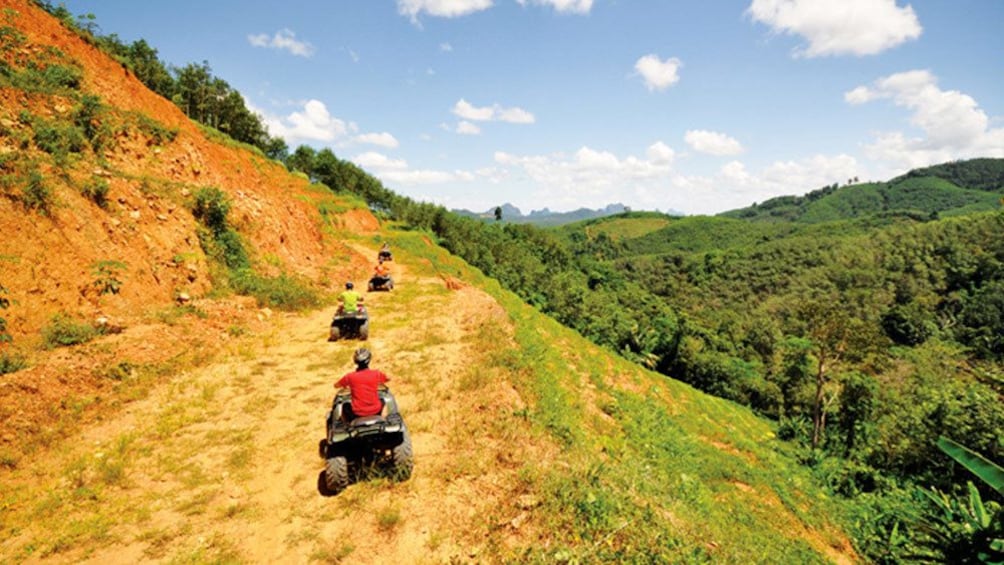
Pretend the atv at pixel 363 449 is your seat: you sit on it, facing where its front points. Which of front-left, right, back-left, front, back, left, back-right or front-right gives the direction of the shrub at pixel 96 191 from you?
front-left

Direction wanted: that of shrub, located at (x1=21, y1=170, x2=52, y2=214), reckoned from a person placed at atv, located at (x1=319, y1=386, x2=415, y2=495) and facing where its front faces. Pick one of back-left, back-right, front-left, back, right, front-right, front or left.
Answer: front-left

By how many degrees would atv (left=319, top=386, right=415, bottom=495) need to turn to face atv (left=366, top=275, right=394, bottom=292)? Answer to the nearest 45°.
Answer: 0° — it already faces it

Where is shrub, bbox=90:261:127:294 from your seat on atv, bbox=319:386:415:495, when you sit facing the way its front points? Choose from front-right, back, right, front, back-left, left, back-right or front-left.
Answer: front-left

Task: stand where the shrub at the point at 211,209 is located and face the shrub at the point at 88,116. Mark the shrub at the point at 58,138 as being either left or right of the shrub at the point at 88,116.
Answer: left

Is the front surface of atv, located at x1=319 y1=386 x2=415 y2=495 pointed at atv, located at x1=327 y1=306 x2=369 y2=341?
yes

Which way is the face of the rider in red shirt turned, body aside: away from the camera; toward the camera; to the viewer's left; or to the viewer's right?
away from the camera

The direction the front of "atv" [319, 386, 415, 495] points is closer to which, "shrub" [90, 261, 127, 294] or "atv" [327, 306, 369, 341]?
the atv

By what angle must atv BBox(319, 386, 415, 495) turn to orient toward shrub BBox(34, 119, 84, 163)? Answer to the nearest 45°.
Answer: approximately 45° to its left

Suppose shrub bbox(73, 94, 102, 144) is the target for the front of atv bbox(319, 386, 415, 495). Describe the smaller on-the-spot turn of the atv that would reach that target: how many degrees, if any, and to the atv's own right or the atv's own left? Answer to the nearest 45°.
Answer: approximately 45° to the atv's own left

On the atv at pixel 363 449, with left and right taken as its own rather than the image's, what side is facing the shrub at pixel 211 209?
front

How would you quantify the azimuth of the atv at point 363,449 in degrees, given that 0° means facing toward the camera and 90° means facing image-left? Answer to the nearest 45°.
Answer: approximately 180°

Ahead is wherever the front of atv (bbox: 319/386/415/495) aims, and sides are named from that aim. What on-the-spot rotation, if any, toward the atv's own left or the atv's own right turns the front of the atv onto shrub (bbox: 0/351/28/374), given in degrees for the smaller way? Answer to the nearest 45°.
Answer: approximately 45° to the atv's own left
